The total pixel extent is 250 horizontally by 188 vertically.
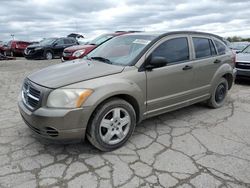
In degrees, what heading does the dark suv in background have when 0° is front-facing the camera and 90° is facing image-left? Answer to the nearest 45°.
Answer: approximately 45°

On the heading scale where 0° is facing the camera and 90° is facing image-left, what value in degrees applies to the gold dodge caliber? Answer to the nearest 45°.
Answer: approximately 45°

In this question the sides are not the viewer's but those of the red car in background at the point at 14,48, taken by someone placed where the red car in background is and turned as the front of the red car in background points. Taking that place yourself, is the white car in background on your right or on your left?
on your left

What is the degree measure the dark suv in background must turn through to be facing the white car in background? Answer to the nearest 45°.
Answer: approximately 90° to its left

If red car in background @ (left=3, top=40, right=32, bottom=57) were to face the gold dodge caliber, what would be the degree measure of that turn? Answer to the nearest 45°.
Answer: approximately 45° to its left

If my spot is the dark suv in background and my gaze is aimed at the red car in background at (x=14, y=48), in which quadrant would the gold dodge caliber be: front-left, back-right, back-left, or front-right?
back-left

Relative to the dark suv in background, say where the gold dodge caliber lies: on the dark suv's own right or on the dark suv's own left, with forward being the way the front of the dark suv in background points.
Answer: on the dark suv's own left

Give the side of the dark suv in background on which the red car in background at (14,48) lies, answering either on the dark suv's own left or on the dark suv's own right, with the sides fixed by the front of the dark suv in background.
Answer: on the dark suv's own right
